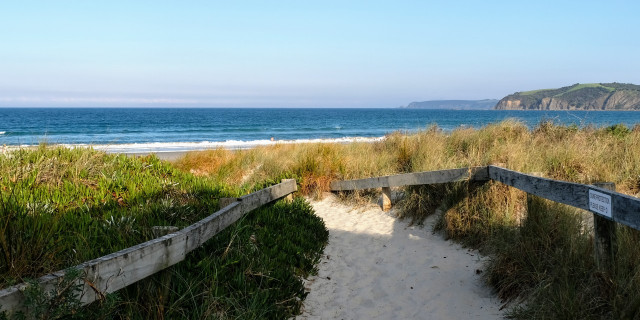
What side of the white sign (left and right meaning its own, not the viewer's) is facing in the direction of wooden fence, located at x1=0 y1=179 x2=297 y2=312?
front

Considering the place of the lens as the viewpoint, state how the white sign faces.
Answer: facing the viewer and to the left of the viewer
